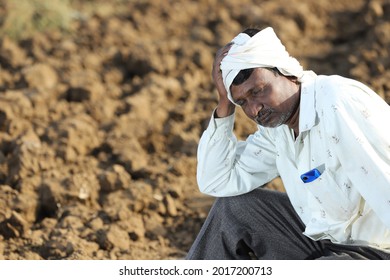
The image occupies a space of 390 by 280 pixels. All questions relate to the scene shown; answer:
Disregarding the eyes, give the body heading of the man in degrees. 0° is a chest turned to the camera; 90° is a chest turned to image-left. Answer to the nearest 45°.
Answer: approximately 45°

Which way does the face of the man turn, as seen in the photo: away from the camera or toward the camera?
toward the camera
